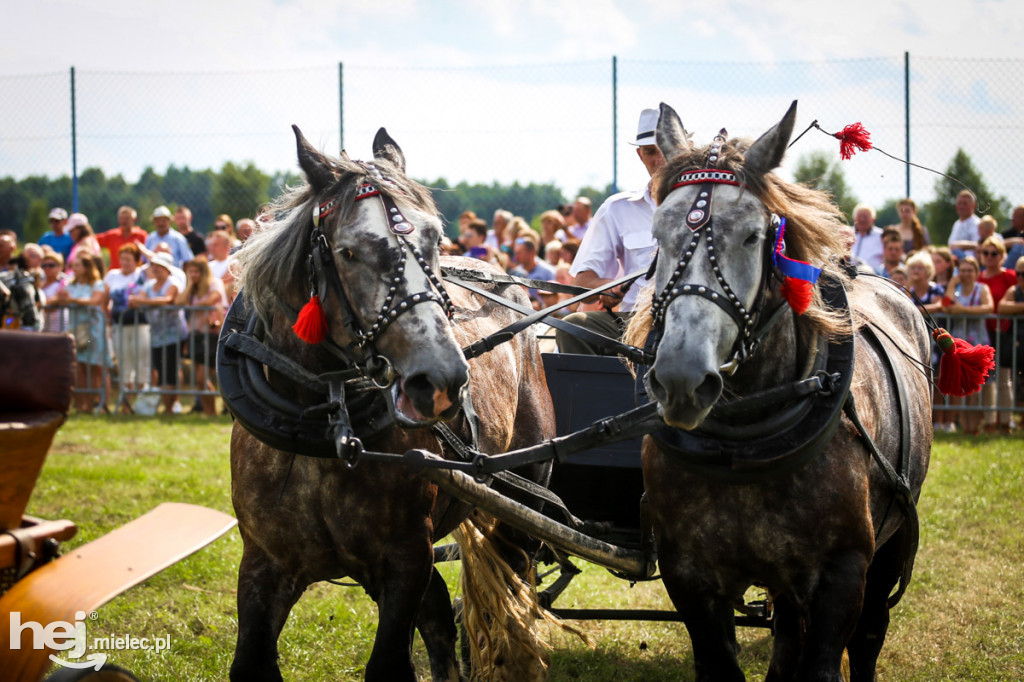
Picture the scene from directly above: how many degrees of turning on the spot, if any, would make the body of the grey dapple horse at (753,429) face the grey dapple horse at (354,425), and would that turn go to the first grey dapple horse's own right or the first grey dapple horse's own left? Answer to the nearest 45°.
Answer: approximately 45° to the first grey dapple horse's own right

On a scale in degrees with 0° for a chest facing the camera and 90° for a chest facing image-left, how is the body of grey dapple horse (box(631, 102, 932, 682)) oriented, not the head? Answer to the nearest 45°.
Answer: approximately 45°

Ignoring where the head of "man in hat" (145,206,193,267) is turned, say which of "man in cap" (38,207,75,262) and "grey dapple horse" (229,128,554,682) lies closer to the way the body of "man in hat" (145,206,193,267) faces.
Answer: the grey dapple horse

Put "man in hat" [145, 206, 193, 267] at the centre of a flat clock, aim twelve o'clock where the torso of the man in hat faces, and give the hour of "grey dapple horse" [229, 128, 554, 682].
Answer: The grey dapple horse is roughly at 12 o'clock from the man in hat.

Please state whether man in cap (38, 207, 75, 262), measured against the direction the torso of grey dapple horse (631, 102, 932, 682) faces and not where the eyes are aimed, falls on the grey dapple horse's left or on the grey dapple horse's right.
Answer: on the grey dapple horse's right

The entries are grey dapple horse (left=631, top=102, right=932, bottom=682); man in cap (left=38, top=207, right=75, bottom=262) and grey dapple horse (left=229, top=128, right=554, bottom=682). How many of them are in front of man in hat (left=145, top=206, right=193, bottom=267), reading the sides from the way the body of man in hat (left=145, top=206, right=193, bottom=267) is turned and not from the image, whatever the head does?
2

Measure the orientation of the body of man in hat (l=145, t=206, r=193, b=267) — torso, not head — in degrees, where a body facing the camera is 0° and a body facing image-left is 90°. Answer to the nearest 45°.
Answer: approximately 0°

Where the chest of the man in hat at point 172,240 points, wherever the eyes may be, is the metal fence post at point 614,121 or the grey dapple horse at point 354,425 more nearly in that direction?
the grey dapple horse

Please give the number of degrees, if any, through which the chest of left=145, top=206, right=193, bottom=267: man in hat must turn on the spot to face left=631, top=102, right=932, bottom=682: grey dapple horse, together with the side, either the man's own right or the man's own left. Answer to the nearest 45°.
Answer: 0° — they already face it
